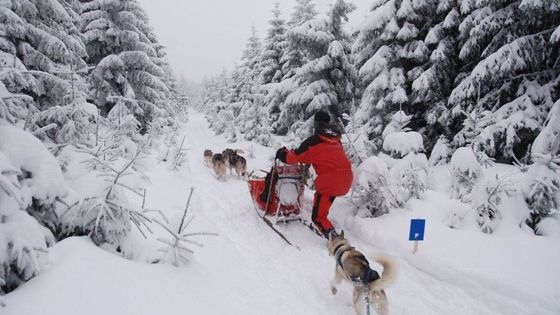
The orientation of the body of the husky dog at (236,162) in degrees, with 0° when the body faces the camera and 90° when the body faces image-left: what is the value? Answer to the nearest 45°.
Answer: approximately 135°

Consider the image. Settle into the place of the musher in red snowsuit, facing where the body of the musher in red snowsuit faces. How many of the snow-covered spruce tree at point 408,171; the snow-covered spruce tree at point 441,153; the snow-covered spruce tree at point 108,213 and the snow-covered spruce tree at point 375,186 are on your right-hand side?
3

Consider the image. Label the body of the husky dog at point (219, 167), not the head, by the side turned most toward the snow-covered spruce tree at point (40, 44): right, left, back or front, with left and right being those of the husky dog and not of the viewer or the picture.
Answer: left

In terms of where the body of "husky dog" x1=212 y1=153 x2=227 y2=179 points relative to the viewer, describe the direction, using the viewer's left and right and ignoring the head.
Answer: facing away from the viewer

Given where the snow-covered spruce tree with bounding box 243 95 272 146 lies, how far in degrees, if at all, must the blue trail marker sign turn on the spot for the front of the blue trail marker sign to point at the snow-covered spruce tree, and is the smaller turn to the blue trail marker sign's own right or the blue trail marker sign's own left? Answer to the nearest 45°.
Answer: approximately 135° to the blue trail marker sign's own right

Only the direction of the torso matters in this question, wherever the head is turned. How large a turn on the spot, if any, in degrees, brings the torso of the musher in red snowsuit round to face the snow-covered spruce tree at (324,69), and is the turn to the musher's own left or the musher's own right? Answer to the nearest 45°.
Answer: approximately 45° to the musher's own right

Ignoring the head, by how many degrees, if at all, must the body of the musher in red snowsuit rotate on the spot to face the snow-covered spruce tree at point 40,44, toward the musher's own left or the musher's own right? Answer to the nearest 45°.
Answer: approximately 45° to the musher's own left

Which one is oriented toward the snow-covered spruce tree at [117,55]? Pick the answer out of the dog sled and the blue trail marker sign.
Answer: the dog sled

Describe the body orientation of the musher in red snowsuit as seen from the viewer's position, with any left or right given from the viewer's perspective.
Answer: facing away from the viewer and to the left of the viewer

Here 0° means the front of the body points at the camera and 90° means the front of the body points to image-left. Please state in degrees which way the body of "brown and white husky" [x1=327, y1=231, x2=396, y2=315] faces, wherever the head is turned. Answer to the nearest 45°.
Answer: approximately 135°

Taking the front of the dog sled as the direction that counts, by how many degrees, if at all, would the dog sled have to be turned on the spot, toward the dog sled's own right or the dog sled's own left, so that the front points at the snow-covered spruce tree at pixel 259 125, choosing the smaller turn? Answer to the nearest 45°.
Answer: approximately 45° to the dog sled's own right
